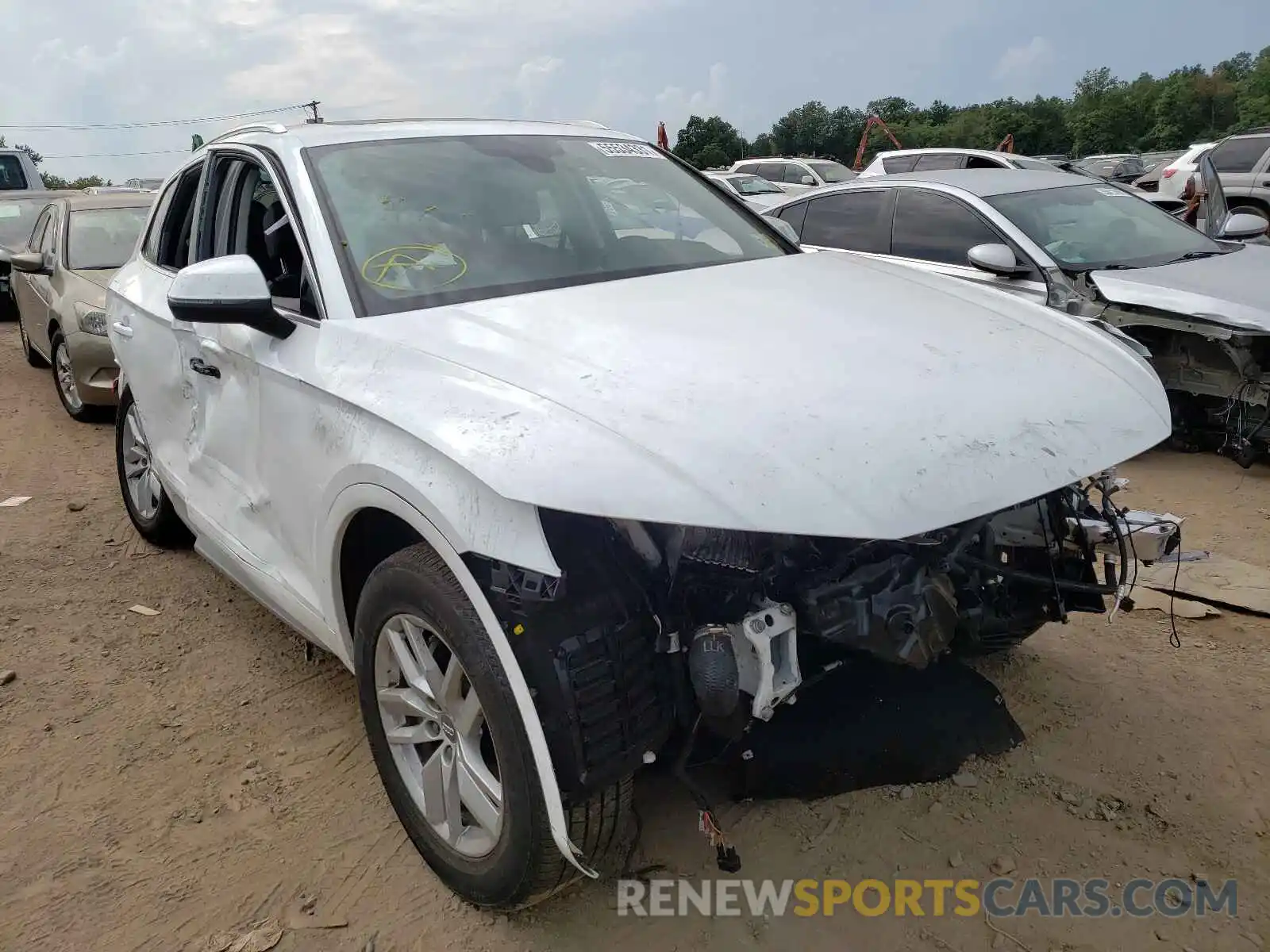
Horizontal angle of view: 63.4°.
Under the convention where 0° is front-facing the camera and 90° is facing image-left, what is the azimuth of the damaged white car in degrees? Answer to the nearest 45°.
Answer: approximately 315°
